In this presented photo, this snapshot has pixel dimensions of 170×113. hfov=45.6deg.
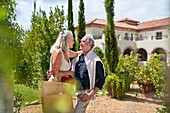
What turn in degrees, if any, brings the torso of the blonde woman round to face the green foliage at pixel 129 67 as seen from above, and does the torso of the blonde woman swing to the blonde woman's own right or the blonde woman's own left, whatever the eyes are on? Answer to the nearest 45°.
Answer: approximately 45° to the blonde woman's own left

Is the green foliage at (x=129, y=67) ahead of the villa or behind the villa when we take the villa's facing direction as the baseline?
ahead

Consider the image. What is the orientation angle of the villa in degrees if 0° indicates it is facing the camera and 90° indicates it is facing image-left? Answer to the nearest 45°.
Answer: approximately 45°

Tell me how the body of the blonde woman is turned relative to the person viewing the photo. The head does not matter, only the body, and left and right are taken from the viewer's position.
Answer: facing to the right of the viewer

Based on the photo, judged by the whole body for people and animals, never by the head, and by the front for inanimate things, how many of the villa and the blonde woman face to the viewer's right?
1

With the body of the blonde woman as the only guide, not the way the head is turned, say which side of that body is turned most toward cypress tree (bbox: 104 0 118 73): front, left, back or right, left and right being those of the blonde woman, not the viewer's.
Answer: left
